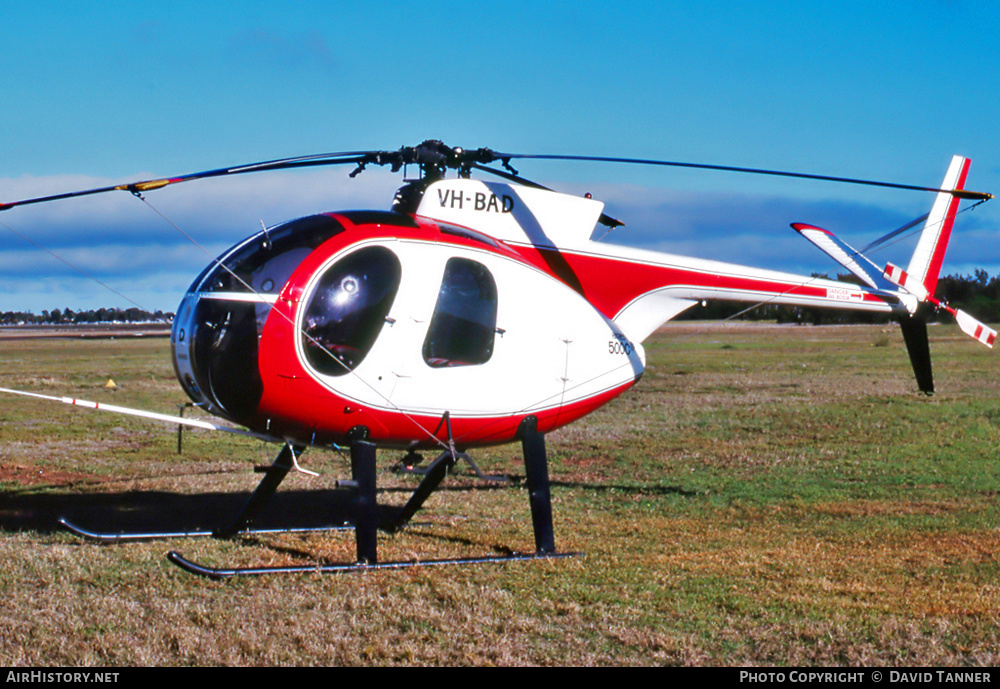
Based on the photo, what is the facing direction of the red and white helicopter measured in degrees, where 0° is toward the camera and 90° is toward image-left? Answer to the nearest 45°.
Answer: approximately 45°
